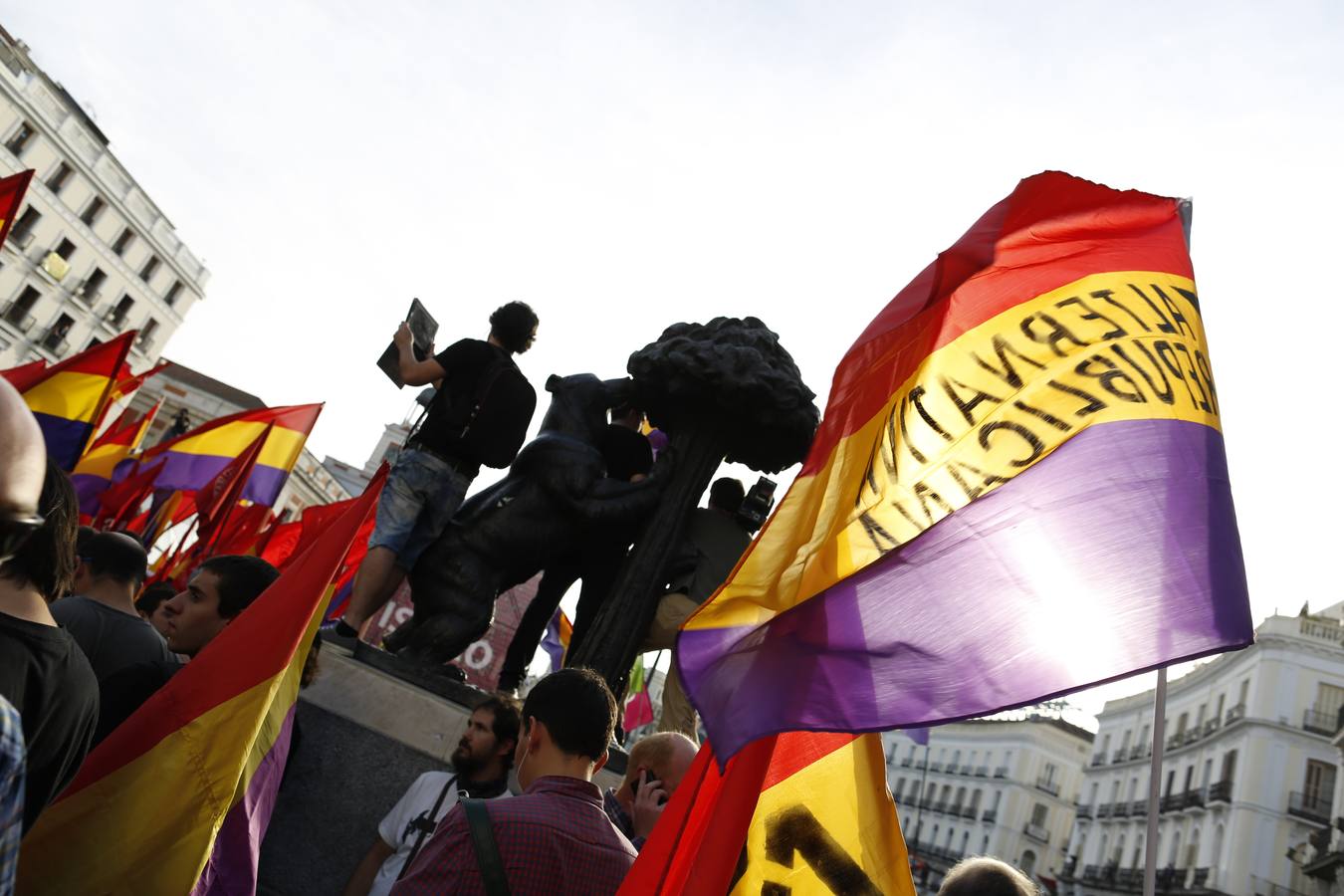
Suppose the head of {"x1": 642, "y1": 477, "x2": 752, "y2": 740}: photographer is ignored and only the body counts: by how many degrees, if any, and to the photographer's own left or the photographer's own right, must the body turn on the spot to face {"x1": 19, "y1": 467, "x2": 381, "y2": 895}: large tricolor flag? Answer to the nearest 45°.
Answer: approximately 180°

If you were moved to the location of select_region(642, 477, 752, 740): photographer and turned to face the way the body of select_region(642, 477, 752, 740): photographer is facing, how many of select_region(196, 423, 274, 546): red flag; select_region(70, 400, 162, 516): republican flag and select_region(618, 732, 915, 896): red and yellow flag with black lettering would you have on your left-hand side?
2

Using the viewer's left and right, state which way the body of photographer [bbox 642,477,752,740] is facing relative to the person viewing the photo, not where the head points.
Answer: facing away from the viewer and to the right of the viewer

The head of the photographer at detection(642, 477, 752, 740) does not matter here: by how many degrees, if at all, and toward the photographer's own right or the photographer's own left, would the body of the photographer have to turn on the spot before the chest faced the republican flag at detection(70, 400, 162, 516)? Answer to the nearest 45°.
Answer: approximately 90° to the photographer's own left

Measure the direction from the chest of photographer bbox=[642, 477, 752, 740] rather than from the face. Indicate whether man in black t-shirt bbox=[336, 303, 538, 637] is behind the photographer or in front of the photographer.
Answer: behind

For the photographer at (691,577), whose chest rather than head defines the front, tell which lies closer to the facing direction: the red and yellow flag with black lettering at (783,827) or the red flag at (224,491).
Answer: the red flag

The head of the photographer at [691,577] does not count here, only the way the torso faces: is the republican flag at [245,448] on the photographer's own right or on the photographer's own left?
on the photographer's own left
